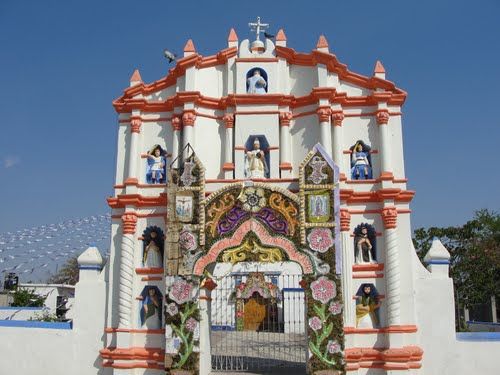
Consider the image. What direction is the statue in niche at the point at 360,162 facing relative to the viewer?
toward the camera

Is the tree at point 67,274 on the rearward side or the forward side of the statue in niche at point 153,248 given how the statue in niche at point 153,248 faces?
on the rearward side

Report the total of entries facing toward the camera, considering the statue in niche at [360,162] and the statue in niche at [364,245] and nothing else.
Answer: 2

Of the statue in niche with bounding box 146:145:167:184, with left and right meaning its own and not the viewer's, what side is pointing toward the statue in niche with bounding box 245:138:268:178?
left

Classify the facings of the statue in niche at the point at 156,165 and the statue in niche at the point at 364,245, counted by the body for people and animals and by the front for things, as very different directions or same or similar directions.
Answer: same or similar directions

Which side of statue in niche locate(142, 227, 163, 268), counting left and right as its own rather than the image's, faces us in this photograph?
front

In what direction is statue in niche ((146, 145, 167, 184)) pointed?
toward the camera

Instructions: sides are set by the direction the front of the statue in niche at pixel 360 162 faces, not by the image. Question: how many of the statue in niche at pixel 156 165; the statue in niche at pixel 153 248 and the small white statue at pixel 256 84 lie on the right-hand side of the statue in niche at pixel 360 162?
3

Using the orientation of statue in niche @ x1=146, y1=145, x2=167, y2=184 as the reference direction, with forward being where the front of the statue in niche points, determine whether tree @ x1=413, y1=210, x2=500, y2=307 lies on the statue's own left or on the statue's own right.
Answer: on the statue's own left
